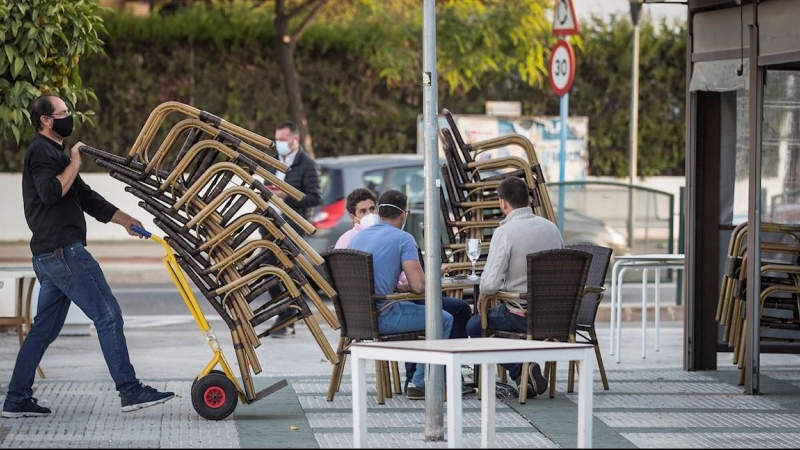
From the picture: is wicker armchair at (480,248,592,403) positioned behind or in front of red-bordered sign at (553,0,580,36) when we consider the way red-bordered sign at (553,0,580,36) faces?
in front

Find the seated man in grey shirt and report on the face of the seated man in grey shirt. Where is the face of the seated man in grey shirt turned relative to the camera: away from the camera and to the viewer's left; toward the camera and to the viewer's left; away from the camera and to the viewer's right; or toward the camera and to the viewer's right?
away from the camera and to the viewer's left

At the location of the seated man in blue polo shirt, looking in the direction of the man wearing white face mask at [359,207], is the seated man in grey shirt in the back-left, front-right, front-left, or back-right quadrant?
back-right

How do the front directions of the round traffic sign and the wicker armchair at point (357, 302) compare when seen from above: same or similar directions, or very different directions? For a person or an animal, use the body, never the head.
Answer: very different directions

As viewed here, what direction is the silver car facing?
to the viewer's right

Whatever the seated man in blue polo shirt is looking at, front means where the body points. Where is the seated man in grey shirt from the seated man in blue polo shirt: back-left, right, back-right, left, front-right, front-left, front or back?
front-right

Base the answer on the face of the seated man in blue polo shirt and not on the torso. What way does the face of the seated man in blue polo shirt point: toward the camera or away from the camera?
away from the camera

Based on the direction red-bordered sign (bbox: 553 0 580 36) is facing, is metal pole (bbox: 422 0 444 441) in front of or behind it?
in front

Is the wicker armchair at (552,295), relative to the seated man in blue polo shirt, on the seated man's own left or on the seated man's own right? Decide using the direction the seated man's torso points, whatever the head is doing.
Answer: on the seated man's own right

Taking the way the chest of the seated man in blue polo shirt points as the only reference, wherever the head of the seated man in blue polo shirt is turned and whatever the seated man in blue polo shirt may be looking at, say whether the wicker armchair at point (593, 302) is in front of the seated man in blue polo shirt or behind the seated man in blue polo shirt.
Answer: in front
